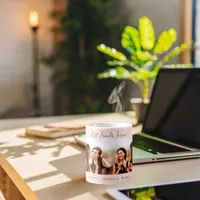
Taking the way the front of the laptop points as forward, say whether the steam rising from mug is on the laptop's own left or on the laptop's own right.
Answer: on the laptop's own right

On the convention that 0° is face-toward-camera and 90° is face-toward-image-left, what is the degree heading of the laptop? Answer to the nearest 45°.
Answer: approximately 45°
